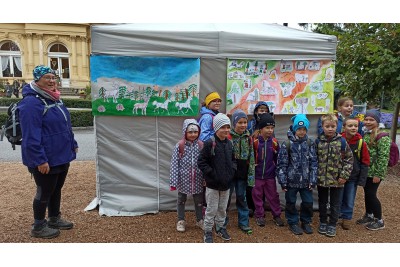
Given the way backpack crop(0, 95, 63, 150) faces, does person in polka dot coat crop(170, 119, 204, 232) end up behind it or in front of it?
behind

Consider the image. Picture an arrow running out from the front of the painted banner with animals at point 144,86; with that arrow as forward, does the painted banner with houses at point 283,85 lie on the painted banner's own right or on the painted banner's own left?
on the painted banner's own left

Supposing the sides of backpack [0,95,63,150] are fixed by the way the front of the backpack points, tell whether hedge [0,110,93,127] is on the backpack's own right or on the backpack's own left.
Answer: on the backpack's own right

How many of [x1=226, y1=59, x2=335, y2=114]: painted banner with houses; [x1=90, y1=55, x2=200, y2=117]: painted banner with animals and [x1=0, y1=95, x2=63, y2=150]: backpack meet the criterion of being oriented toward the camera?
2

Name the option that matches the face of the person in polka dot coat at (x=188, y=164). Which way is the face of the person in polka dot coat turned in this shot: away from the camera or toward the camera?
toward the camera

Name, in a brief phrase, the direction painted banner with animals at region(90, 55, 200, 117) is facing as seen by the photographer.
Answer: facing the viewer

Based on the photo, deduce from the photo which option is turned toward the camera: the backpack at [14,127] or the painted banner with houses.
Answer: the painted banner with houses

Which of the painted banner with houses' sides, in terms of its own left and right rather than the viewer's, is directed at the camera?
front

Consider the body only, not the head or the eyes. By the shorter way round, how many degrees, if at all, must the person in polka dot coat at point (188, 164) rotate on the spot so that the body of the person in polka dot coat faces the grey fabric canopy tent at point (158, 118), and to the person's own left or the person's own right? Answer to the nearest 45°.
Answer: approximately 135° to the person's own right

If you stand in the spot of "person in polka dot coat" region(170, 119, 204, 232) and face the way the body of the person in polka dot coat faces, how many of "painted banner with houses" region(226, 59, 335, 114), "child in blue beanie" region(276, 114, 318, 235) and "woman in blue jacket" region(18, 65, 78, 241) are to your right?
1
